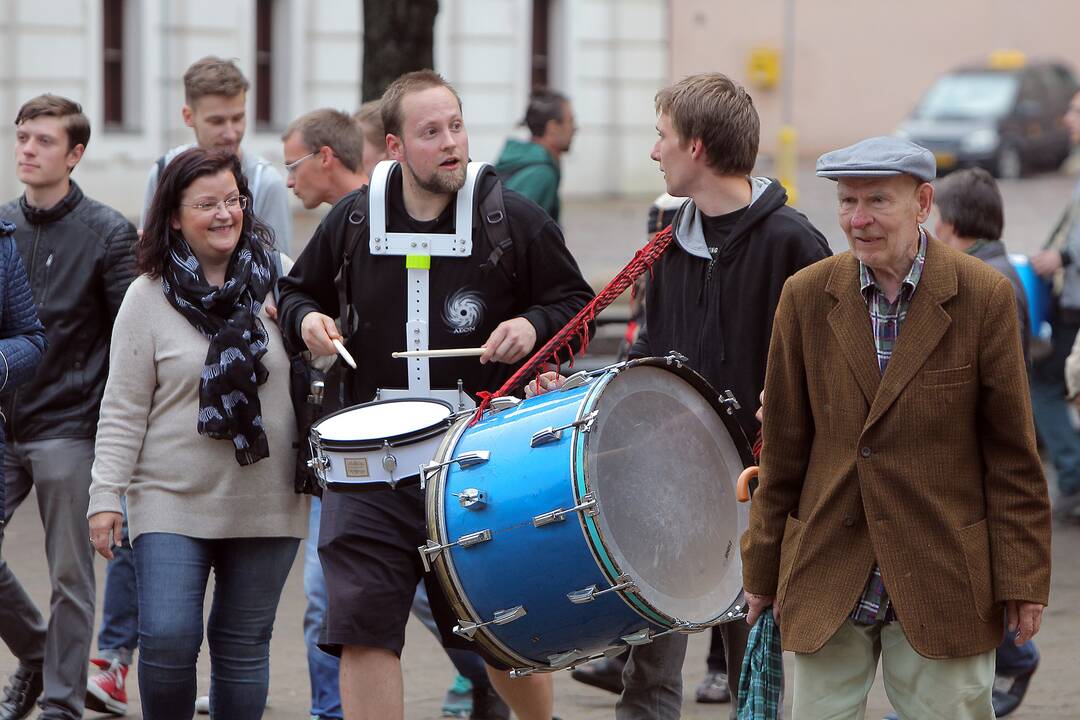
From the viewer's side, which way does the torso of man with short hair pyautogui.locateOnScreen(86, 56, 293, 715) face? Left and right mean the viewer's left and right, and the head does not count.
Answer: facing the viewer

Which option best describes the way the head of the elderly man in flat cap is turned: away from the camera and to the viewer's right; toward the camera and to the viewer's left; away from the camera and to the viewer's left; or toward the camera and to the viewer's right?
toward the camera and to the viewer's left

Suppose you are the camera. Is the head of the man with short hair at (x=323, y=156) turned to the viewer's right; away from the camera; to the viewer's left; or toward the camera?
to the viewer's left

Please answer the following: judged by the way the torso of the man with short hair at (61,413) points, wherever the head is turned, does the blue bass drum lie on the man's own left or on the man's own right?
on the man's own left

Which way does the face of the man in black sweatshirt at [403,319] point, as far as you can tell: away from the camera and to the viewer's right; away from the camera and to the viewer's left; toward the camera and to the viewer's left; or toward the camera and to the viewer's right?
toward the camera and to the viewer's right

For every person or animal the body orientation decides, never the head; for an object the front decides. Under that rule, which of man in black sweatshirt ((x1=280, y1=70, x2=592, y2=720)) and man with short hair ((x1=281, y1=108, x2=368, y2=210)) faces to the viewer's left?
the man with short hair
